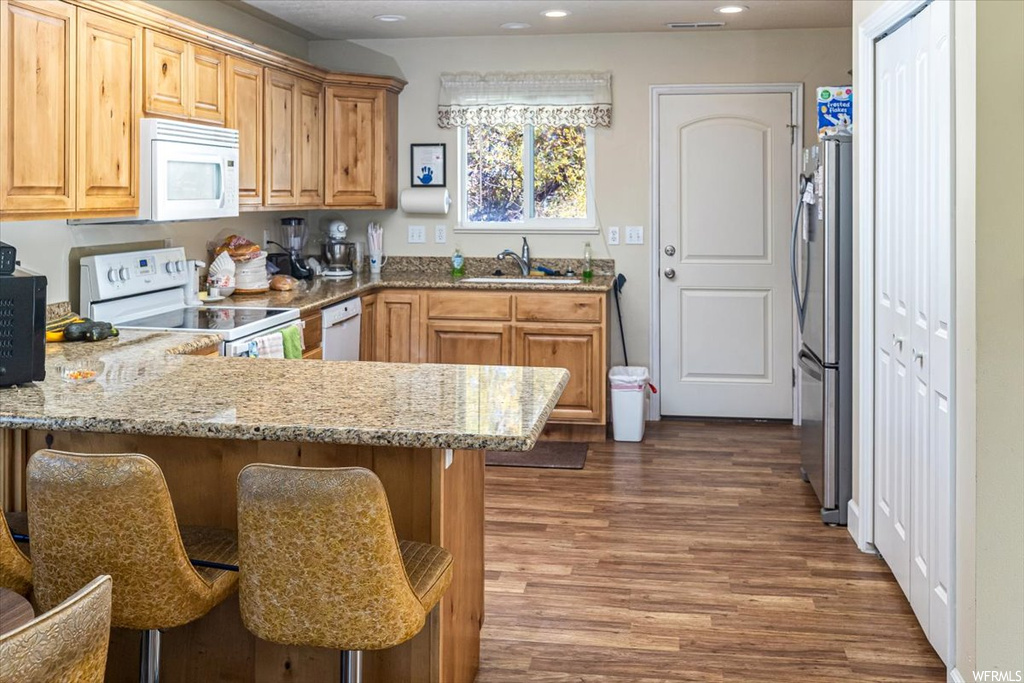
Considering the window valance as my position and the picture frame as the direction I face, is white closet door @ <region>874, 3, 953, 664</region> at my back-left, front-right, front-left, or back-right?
back-left

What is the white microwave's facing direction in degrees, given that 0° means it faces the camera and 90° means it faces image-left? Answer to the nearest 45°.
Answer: approximately 315°

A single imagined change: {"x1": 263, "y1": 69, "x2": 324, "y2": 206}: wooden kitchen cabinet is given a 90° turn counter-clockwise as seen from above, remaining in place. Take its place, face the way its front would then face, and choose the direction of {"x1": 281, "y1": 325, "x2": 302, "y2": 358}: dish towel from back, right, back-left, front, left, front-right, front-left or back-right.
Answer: back-right

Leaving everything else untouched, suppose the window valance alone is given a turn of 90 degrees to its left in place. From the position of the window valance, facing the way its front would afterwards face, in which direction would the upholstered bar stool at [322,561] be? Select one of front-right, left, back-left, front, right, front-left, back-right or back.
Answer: right

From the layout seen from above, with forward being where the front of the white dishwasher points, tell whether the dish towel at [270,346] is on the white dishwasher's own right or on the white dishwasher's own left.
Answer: on the white dishwasher's own right

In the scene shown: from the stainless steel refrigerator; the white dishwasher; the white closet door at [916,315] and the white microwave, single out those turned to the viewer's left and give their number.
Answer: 2

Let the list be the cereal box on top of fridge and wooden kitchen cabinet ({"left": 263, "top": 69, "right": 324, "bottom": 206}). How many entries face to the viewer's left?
0

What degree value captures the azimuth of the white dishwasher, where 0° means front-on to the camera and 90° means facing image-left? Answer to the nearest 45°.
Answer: approximately 315°

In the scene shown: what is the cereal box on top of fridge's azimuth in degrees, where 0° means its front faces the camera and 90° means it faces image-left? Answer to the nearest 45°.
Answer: approximately 0°

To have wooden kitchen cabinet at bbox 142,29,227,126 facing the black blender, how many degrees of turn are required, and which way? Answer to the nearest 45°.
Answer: approximately 135° to its left
